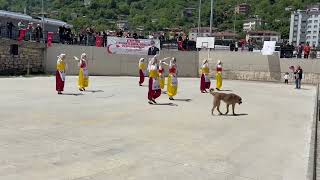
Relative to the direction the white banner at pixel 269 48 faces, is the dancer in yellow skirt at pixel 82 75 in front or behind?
in front

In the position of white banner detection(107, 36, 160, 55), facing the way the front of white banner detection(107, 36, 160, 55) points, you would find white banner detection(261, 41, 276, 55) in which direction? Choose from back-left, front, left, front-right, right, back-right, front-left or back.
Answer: left

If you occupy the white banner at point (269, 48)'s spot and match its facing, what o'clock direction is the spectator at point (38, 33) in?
The spectator is roughly at 2 o'clock from the white banner.

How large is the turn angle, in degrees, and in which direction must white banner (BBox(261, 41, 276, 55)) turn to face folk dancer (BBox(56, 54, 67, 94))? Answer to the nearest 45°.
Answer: approximately 45° to its right

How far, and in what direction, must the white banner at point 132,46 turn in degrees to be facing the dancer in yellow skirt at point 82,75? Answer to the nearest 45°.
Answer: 0° — it already faces them

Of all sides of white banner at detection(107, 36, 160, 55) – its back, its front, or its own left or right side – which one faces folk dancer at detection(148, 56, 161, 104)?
front

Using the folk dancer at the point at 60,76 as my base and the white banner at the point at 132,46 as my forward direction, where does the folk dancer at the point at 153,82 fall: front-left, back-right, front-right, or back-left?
back-right

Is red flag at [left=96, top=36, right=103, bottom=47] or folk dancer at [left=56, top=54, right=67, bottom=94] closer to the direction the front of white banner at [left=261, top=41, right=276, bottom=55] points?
the folk dancer

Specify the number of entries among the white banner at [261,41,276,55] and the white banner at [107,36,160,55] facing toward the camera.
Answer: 2

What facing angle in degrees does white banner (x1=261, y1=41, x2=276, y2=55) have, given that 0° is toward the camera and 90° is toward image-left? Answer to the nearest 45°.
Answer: approximately 0°
